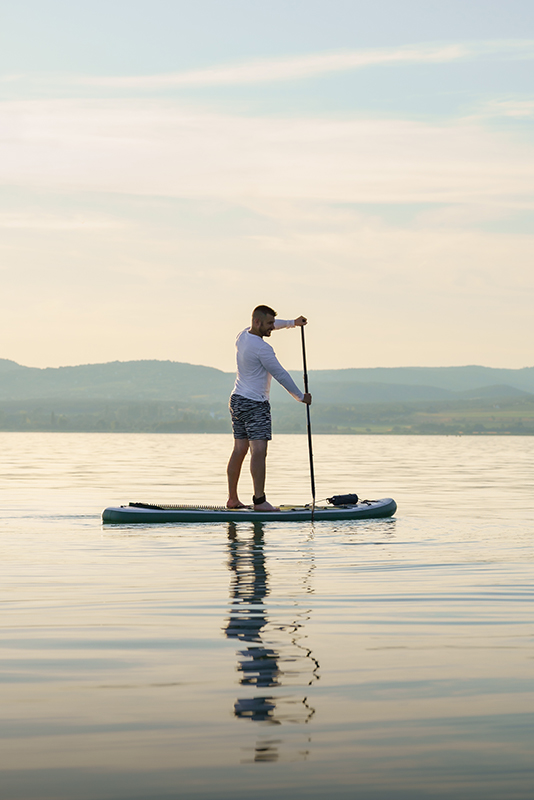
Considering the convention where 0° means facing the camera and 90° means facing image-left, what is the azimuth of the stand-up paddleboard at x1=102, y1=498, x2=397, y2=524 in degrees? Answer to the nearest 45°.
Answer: approximately 270°

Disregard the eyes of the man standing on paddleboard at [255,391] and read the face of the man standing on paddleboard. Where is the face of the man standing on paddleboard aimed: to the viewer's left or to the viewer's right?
to the viewer's right
